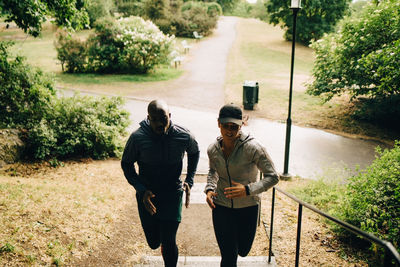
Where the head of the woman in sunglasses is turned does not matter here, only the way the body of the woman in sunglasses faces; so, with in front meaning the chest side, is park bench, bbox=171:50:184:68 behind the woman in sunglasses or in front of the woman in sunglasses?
behind

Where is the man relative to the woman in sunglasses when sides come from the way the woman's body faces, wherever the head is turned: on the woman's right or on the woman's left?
on the woman's right

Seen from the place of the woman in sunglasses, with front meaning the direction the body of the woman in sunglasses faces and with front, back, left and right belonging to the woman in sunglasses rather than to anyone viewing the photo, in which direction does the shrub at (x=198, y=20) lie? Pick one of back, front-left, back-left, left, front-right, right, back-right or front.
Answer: back

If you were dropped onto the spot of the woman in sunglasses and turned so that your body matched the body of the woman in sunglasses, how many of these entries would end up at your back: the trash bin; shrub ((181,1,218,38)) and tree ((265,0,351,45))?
3

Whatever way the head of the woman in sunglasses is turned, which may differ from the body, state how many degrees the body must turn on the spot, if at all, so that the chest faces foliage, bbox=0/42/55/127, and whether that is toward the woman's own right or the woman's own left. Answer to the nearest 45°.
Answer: approximately 135° to the woman's own right

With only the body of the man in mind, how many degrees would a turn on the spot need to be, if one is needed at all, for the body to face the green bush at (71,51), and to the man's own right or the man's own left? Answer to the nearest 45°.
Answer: approximately 180°

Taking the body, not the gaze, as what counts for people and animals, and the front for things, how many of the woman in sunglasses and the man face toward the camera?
2

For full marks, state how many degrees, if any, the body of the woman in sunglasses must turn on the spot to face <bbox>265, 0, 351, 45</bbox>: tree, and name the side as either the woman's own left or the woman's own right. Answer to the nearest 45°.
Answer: approximately 180°

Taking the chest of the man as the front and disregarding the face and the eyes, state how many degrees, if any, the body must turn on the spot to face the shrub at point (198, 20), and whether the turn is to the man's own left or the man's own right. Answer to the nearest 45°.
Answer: approximately 180°
